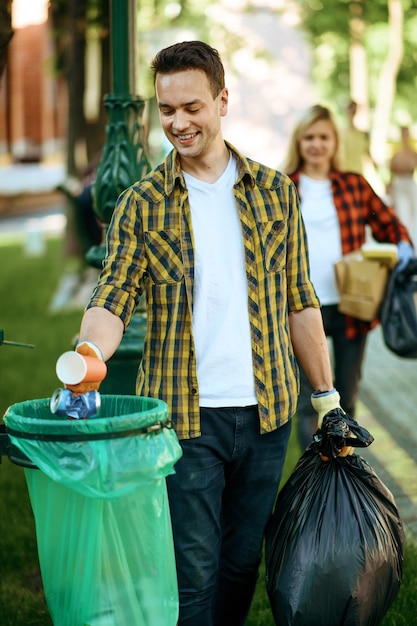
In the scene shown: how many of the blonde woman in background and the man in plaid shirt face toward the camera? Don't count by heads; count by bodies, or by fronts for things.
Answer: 2

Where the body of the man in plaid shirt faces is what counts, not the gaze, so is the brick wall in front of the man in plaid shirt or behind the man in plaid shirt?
behind

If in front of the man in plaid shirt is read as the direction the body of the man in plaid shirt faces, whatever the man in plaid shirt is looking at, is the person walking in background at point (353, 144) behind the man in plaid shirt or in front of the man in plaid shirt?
behind

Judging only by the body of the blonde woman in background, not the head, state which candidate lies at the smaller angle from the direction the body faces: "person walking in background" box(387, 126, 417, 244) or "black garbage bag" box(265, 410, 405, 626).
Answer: the black garbage bag

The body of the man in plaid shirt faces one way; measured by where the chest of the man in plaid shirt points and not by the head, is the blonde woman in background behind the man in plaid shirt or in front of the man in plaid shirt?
behind

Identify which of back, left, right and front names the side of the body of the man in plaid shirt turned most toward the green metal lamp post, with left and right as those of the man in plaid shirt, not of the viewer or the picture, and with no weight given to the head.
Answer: back

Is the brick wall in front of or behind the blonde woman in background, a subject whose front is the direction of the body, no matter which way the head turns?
behind

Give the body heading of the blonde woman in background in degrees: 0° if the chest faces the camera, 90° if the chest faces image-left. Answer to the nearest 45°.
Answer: approximately 0°

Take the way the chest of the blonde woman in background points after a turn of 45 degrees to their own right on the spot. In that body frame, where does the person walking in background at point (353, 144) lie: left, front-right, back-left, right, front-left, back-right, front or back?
back-right

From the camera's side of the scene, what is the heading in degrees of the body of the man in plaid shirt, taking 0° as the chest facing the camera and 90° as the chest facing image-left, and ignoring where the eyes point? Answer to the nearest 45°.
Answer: approximately 0°
